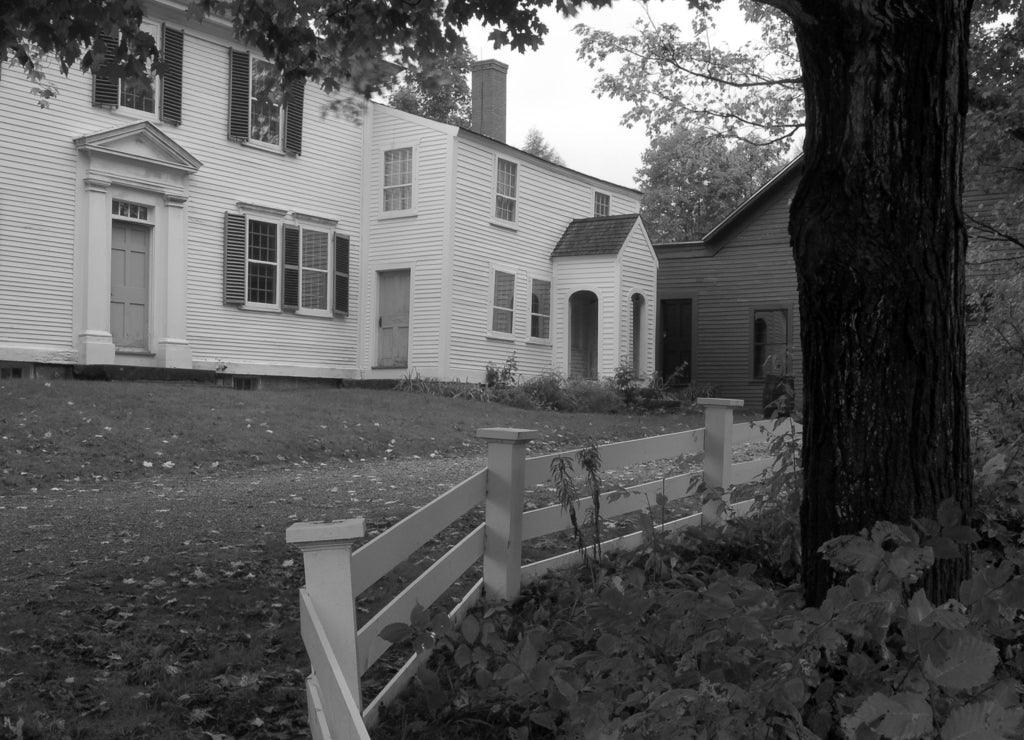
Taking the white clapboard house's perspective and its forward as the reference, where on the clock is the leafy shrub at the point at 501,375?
The leafy shrub is roughly at 10 o'clock from the white clapboard house.

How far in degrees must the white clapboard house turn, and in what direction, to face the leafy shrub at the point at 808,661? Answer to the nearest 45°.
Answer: approximately 45° to its right

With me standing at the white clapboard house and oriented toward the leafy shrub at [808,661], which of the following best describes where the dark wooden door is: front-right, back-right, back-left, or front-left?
back-left

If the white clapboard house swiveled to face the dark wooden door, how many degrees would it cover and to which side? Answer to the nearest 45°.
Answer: approximately 90° to its left
